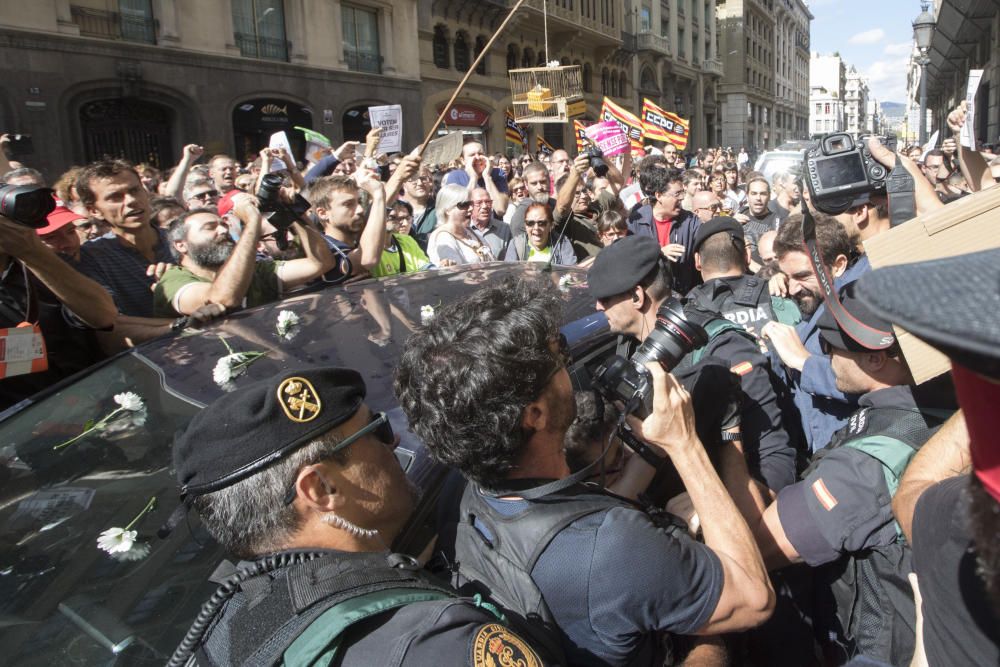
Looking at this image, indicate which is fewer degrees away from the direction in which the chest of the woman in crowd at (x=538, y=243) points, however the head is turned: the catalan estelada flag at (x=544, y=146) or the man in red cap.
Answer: the man in red cap

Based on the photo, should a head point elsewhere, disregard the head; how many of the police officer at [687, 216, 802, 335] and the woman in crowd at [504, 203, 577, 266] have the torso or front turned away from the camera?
1

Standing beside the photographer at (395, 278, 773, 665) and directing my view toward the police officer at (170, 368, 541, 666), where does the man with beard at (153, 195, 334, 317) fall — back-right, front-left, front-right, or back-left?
front-right

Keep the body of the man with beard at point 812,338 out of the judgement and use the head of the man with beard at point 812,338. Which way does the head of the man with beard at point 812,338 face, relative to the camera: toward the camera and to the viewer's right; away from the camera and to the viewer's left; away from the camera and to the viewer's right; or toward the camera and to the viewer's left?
toward the camera and to the viewer's left

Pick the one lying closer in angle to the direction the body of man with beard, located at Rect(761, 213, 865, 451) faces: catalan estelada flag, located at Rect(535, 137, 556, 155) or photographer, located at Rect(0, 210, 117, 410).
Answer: the photographer

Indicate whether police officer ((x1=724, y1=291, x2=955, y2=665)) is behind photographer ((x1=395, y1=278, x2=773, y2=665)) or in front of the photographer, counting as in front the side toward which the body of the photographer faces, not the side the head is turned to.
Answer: in front

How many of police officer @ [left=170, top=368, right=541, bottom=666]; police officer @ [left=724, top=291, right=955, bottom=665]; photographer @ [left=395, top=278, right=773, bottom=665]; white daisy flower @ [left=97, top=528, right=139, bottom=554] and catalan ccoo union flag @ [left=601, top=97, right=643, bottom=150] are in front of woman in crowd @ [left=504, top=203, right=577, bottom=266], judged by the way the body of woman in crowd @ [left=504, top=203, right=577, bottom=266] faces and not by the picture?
4

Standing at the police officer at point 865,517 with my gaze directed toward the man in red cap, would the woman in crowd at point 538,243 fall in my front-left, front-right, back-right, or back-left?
front-right

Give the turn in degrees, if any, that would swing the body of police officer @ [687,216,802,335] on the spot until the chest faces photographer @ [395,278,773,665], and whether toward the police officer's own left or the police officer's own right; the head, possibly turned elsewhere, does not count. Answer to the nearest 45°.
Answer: approximately 180°

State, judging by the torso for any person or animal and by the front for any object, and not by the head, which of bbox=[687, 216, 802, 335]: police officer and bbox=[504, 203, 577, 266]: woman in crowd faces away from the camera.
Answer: the police officer

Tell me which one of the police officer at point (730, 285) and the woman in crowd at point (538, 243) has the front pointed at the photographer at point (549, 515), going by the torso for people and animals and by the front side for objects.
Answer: the woman in crowd

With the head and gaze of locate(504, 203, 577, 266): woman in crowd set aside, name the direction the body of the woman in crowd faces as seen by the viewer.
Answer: toward the camera

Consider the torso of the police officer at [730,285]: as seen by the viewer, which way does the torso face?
away from the camera

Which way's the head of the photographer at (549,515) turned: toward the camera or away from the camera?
away from the camera

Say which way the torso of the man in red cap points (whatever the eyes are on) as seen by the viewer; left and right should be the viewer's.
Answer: facing the viewer and to the right of the viewer

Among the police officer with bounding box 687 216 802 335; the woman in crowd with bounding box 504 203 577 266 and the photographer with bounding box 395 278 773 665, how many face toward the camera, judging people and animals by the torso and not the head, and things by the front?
1

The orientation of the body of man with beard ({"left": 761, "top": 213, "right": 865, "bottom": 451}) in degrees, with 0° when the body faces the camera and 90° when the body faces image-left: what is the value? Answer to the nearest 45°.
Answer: approximately 45°

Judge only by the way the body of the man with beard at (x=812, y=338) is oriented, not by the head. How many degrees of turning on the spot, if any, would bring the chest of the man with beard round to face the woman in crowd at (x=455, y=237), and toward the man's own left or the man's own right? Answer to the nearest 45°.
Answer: approximately 90° to the man's own right

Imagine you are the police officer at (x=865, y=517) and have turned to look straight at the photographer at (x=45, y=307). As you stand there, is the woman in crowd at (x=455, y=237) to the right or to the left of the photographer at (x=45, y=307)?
right

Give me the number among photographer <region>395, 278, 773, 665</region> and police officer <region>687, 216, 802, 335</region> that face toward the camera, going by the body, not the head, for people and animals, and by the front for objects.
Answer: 0

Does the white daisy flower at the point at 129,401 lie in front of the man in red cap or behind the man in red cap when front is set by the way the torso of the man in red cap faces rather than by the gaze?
in front

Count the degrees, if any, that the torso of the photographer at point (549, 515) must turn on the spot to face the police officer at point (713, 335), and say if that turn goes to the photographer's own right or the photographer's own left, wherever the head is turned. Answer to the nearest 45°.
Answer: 0° — they already face them
